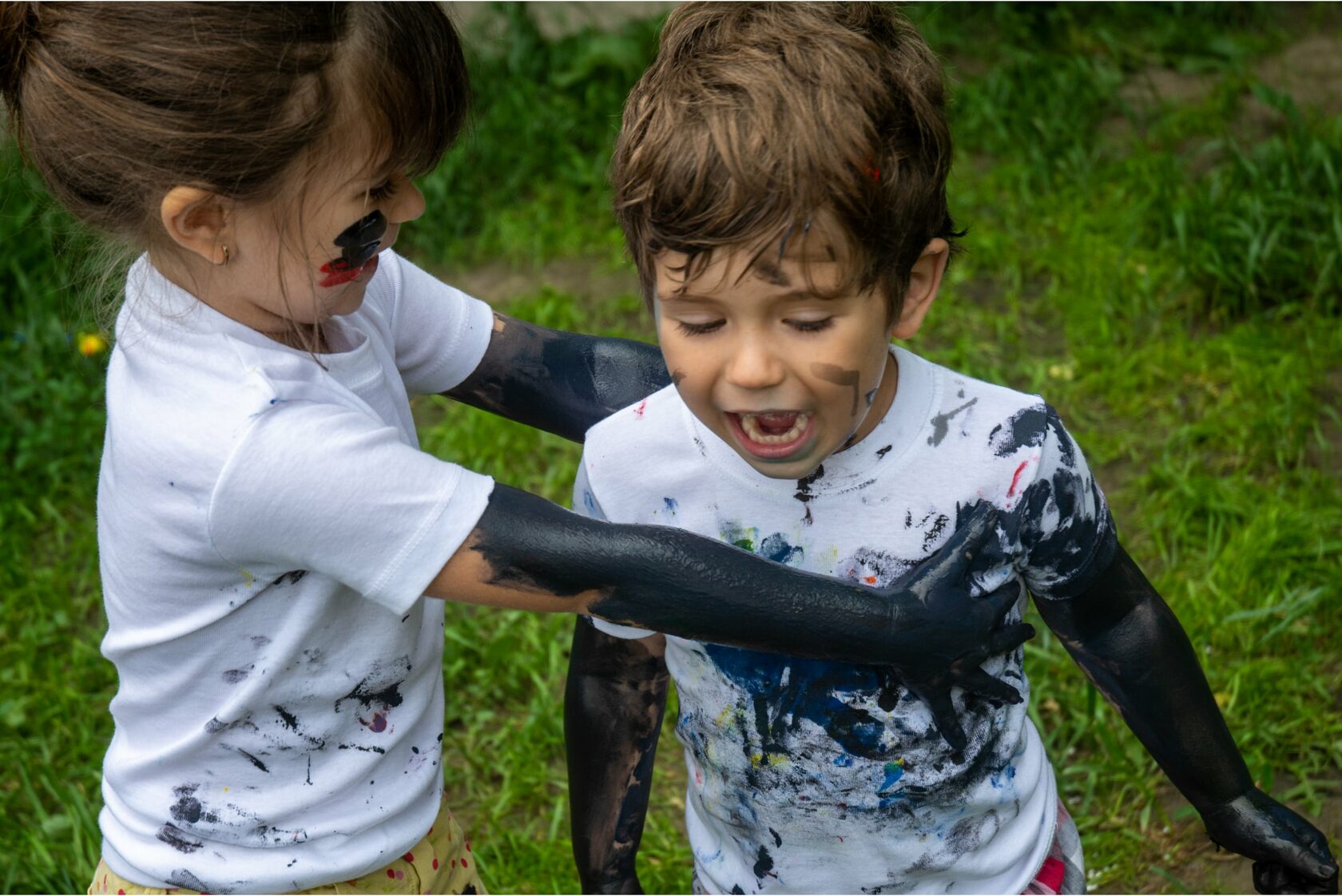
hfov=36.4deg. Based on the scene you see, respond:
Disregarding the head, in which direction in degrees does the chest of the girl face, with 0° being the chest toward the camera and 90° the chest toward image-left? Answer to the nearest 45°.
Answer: approximately 270°

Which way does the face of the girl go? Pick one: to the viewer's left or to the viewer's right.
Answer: to the viewer's right

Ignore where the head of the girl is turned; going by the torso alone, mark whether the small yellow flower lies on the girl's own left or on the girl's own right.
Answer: on the girl's own left
